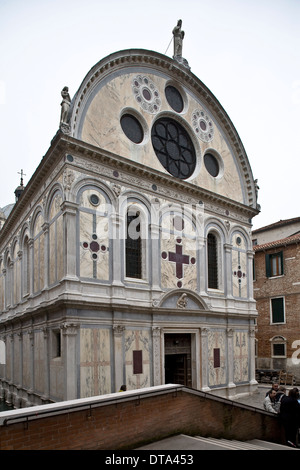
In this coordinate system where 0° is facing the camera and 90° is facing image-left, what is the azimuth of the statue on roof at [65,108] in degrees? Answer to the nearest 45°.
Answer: approximately 315°

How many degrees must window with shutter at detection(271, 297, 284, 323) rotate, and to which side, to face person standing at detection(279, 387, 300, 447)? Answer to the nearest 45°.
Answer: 0° — it already faces them

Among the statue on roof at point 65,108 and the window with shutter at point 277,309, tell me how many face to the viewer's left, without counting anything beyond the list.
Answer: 0

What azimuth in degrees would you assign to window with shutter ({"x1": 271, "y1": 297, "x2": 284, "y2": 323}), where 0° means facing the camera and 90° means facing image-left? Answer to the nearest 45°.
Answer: approximately 0°

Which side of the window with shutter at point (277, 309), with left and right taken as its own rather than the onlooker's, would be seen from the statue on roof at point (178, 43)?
front

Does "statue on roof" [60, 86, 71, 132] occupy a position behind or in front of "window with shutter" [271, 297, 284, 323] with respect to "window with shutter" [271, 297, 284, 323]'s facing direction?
in front
